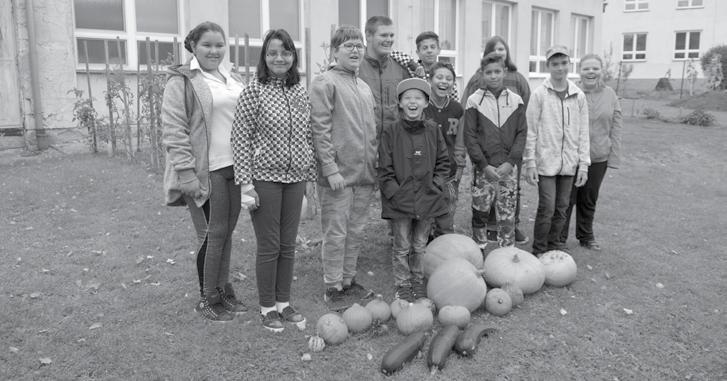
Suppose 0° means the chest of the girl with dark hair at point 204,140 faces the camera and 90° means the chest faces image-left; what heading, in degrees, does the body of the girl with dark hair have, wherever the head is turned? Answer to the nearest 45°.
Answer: approximately 315°

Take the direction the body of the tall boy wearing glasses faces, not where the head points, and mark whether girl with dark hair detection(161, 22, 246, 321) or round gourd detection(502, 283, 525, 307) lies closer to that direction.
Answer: the round gourd

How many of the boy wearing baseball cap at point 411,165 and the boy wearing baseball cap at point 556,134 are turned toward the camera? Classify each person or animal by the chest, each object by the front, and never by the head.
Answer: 2

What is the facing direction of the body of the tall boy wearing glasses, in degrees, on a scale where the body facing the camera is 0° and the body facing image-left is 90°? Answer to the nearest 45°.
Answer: approximately 315°

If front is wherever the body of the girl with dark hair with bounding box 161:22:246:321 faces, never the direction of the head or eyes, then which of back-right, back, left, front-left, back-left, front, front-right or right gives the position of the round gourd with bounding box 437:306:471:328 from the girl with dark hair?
front-left

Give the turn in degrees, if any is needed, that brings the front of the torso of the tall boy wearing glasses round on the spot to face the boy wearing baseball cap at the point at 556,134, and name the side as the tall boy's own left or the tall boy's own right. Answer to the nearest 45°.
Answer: approximately 90° to the tall boy's own left

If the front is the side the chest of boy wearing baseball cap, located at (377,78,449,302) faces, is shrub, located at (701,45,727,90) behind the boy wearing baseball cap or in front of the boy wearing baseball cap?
behind
